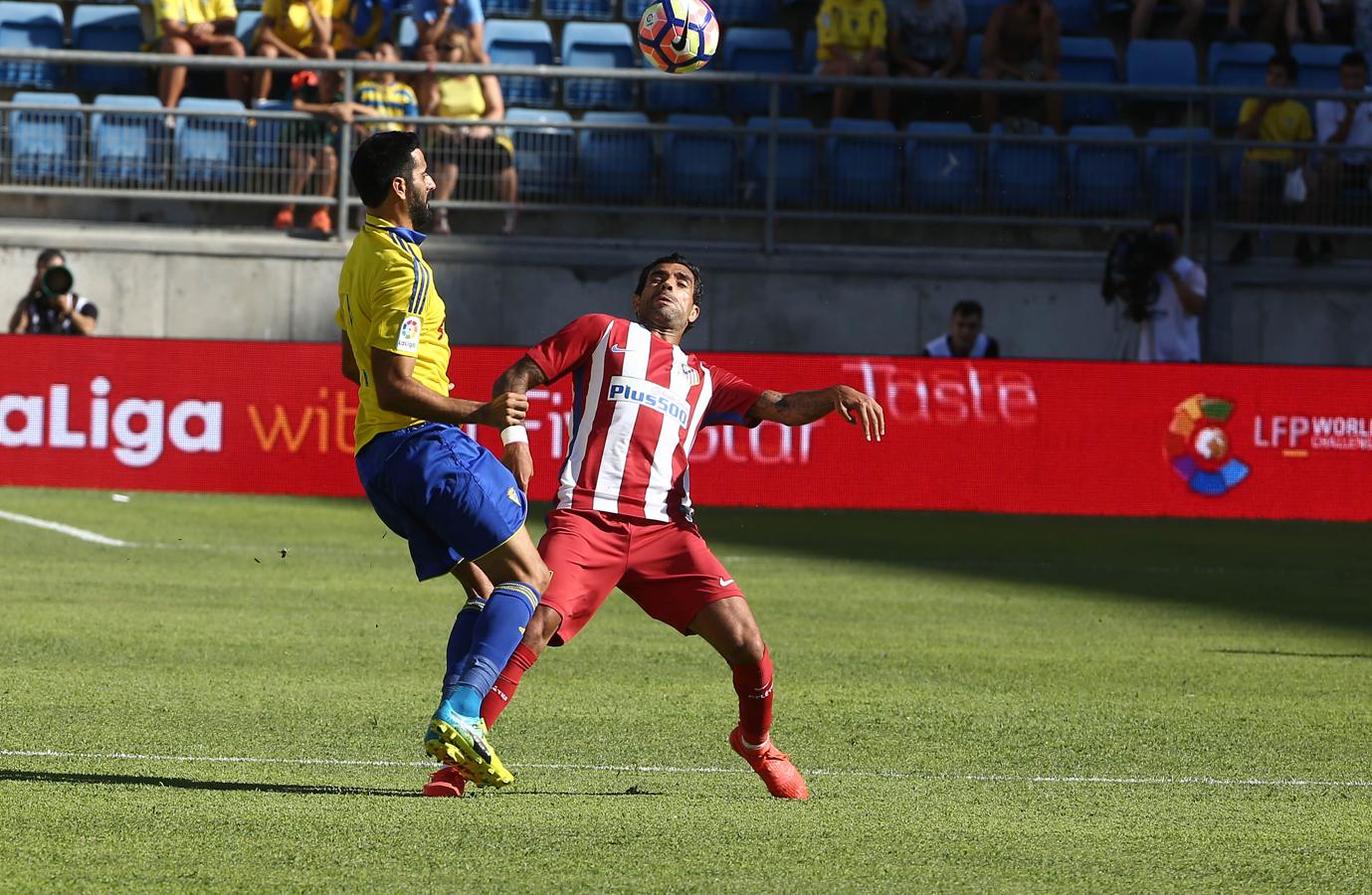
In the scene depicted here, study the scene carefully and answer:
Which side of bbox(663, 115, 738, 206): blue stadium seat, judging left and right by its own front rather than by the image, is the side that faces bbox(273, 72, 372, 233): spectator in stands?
right

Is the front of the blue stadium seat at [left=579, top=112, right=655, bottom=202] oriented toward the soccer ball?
yes

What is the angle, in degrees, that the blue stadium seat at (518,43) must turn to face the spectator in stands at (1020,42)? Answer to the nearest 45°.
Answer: approximately 90° to its left

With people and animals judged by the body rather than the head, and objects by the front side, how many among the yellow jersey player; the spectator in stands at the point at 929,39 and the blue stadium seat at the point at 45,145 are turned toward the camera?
2

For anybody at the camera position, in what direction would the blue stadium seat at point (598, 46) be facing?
facing the viewer

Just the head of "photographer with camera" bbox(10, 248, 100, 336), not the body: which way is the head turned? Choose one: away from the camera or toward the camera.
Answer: toward the camera

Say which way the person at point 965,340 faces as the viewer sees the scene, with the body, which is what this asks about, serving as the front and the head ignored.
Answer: toward the camera

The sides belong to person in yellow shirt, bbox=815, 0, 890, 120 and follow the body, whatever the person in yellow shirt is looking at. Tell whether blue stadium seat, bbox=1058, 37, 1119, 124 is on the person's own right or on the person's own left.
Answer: on the person's own left

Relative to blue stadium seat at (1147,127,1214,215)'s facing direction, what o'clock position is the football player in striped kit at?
The football player in striped kit is roughly at 12 o'clock from the blue stadium seat.

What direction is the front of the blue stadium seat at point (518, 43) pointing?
toward the camera

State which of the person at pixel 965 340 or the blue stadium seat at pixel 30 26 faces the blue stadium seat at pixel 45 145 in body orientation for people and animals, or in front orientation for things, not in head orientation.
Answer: the blue stadium seat at pixel 30 26

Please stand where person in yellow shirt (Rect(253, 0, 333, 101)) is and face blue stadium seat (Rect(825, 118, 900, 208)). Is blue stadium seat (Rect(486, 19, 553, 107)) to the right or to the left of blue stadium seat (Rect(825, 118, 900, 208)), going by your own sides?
left

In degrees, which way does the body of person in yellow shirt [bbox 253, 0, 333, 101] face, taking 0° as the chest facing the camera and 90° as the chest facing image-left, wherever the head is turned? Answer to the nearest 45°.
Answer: approximately 0°

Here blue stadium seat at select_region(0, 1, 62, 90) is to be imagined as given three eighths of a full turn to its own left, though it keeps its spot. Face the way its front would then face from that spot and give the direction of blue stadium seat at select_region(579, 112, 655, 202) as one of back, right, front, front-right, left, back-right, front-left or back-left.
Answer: right

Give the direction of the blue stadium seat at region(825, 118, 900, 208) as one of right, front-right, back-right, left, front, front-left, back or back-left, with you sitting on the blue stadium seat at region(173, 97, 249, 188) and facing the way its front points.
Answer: left

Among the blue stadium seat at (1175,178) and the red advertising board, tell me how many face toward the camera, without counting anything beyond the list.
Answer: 2

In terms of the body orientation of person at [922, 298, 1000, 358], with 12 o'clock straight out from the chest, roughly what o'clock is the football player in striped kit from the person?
The football player in striped kit is roughly at 12 o'clock from the person.

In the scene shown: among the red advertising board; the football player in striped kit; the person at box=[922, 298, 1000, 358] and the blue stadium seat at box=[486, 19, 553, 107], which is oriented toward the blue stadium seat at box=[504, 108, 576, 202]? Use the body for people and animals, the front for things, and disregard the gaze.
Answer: the blue stadium seat at box=[486, 19, 553, 107]
